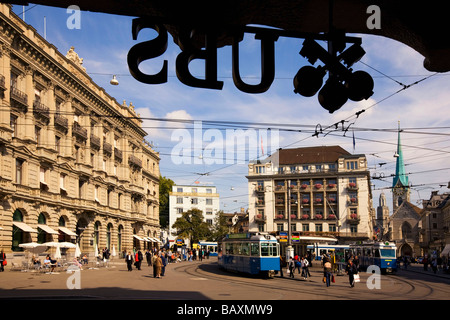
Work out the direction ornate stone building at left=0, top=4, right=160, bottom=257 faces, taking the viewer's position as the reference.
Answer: facing the viewer and to the right of the viewer

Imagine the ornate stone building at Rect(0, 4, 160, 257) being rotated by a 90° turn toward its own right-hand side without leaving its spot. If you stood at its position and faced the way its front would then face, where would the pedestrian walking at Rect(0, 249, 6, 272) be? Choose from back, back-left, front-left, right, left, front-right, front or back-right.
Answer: front-left

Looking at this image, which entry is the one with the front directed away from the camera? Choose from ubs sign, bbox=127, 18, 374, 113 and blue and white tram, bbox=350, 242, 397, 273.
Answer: the ubs sign

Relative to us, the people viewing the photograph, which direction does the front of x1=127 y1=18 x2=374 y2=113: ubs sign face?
facing away from the viewer

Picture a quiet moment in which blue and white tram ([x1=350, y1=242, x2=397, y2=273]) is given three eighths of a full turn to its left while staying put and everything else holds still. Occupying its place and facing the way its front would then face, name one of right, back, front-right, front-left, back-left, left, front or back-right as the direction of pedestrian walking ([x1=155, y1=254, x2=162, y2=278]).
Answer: back-left

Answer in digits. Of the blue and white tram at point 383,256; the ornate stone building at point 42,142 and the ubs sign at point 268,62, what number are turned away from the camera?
1

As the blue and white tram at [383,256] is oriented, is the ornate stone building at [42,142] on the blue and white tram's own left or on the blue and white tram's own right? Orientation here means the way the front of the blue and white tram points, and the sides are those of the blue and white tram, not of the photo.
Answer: on the blue and white tram's own right

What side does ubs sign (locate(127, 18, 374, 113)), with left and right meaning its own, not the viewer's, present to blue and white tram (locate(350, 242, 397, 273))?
front

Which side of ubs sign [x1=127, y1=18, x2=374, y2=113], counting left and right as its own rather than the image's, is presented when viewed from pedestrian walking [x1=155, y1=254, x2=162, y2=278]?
front

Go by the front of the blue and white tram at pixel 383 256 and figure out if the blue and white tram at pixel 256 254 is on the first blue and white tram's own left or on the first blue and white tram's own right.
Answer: on the first blue and white tram's own right

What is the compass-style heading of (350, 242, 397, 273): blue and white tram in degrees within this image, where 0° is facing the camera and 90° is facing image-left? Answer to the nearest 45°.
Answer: approximately 315°

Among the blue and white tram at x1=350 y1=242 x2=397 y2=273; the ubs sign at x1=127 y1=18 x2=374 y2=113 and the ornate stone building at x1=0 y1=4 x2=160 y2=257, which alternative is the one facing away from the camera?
the ubs sign

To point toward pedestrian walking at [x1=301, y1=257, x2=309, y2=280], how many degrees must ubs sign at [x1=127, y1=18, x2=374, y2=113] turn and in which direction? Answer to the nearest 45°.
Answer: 0° — it already faces them

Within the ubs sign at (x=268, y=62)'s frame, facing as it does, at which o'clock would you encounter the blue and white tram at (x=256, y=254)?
The blue and white tram is roughly at 12 o'clock from the ubs sign.
